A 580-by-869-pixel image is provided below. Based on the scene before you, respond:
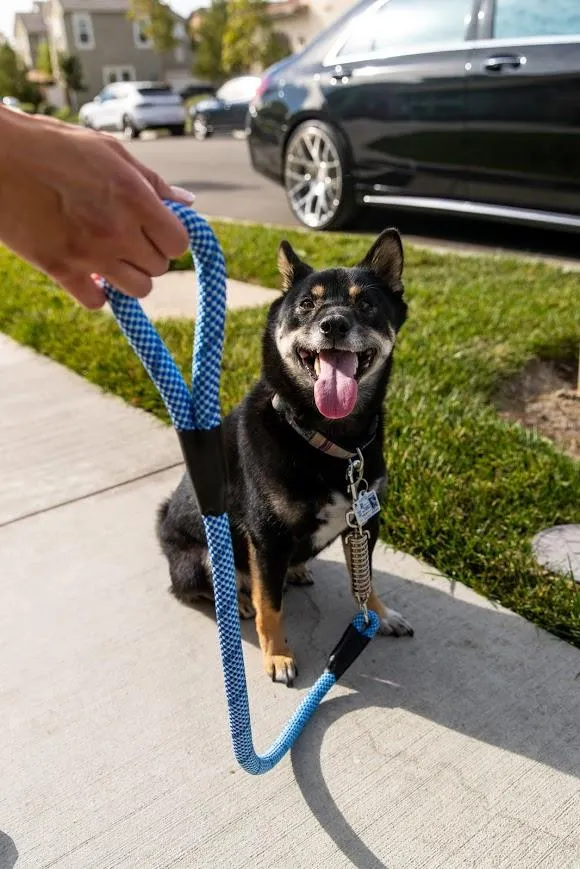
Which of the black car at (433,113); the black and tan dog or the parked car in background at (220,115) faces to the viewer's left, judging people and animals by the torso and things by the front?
the parked car in background

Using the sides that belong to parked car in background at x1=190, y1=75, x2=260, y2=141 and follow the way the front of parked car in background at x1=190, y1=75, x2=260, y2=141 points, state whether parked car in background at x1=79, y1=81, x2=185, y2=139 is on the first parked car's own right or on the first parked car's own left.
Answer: on the first parked car's own right

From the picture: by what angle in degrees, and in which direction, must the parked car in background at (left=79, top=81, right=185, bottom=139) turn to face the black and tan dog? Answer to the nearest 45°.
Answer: approximately 135° to its left

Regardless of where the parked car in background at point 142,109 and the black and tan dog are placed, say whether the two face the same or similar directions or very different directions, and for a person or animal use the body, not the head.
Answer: very different directions

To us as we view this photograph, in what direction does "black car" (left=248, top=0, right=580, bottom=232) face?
facing the viewer and to the right of the viewer

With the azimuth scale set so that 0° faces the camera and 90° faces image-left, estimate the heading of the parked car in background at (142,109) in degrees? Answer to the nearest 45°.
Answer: approximately 135°

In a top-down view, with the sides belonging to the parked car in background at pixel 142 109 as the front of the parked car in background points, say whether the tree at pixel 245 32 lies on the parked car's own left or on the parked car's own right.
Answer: on the parked car's own right

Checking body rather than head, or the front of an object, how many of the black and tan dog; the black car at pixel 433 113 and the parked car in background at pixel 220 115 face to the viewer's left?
1

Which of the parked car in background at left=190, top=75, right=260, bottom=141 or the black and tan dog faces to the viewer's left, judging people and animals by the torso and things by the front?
the parked car in background

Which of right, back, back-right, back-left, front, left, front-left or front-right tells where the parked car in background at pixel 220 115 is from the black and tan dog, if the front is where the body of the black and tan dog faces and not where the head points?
back-left

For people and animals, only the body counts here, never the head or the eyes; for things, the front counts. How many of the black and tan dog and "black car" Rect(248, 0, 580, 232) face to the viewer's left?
0
